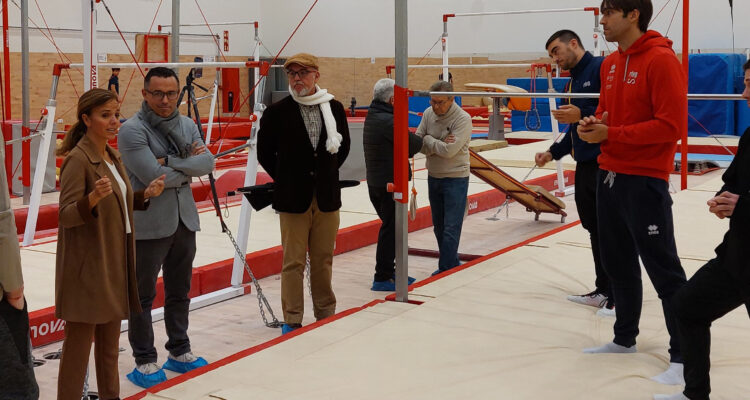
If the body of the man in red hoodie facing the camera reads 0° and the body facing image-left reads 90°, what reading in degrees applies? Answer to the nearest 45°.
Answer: approximately 45°

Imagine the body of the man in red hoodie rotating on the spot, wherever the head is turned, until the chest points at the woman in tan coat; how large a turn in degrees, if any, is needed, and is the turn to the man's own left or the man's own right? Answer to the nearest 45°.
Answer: approximately 45° to the man's own right

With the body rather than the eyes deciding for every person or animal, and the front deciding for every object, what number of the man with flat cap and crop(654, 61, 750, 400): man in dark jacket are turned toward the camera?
1

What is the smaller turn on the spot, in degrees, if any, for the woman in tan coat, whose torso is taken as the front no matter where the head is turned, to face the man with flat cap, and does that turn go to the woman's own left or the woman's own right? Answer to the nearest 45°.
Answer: approximately 90° to the woman's own left

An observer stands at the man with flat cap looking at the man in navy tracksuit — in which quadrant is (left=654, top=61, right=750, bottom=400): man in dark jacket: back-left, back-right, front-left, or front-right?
front-right

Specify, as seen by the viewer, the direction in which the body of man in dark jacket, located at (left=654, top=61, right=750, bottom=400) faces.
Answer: to the viewer's left

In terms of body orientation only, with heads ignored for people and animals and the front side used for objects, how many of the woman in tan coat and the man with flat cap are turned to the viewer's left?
0

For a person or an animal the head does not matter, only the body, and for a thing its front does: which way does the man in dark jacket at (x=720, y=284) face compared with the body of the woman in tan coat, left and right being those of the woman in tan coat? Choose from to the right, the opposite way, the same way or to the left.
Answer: the opposite way

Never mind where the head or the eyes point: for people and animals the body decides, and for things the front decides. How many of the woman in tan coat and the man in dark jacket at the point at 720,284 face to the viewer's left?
1

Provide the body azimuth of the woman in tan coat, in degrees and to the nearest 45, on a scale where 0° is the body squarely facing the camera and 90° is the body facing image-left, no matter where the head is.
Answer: approximately 315°

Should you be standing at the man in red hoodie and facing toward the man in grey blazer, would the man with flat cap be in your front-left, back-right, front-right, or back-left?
front-right

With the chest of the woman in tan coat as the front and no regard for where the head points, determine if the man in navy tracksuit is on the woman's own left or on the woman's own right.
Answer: on the woman's own left

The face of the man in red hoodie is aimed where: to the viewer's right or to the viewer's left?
to the viewer's left

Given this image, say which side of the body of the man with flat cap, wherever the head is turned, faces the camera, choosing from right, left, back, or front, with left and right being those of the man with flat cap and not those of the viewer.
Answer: front
